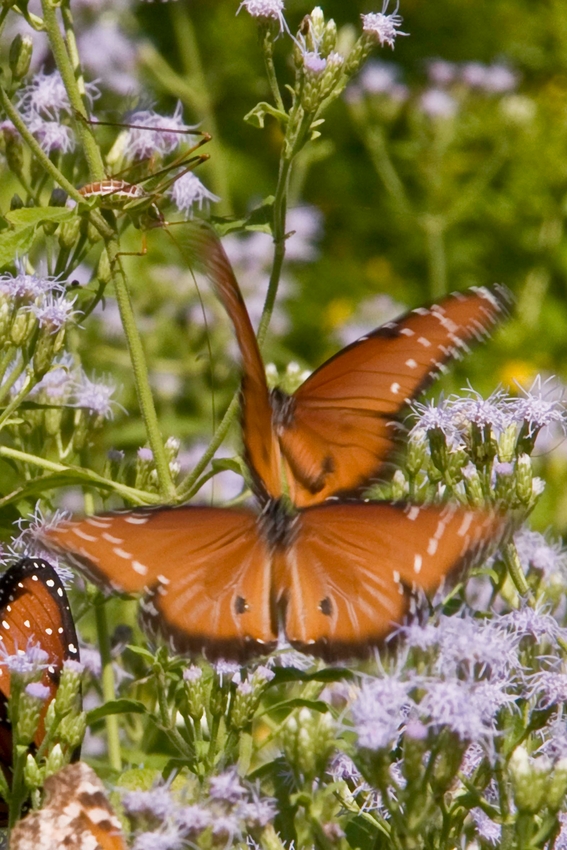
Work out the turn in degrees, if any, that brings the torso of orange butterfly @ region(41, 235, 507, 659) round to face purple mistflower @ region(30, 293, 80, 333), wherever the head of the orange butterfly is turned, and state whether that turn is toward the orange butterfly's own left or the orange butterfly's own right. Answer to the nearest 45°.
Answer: approximately 45° to the orange butterfly's own left

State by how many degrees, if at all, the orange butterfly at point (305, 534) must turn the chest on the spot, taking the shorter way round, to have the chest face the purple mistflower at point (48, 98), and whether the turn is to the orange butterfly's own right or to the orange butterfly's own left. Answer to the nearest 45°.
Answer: approximately 45° to the orange butterfly's own left

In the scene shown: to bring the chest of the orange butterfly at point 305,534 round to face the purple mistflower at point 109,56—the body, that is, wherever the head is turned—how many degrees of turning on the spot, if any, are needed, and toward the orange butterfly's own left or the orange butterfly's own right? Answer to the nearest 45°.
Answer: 0° — it already faces it

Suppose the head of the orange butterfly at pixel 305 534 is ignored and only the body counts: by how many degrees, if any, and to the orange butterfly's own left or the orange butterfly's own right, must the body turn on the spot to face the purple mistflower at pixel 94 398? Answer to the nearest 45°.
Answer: approximately 45° to the orange butterfly's own left

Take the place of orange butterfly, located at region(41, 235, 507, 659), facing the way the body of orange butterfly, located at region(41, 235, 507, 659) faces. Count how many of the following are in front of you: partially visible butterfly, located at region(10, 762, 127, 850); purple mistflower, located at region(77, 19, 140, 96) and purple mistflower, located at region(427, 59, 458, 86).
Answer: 2

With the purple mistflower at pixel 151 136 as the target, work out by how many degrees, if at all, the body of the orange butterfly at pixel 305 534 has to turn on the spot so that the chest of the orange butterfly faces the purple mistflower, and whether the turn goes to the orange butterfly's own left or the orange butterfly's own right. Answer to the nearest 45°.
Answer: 0° — it already faces it

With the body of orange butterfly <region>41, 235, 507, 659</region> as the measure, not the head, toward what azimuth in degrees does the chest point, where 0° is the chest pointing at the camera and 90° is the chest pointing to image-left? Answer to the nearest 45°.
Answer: approximately 180°

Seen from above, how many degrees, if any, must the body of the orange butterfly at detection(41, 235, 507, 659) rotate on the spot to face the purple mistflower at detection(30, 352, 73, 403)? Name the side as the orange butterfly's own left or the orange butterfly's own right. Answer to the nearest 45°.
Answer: approximately 45° to the orange butterfly's own left
